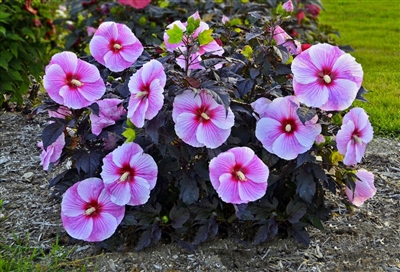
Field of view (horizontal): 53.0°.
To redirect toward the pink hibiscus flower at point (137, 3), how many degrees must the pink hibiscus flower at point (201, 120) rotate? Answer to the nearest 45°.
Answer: approximately 180°

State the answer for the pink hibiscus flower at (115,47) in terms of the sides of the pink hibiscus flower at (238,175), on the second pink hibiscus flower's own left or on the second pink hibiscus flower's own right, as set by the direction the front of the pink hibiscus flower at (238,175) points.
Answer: on the second pink hibiscus flower's own right

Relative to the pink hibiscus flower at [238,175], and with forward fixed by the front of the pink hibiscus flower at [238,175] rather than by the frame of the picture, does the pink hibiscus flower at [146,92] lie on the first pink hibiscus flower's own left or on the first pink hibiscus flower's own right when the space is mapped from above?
on the first pink hibiscus flower's own right

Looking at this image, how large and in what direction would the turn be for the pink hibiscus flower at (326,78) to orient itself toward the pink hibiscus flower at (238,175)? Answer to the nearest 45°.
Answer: approximately 45° to its right

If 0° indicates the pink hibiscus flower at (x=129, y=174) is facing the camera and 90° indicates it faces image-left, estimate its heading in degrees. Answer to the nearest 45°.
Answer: approximately 0°

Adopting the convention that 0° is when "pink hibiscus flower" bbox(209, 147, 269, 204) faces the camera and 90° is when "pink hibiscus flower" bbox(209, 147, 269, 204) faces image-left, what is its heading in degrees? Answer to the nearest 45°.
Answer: approximately 0°
